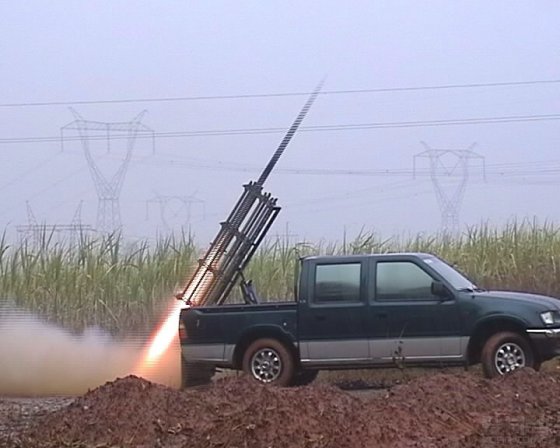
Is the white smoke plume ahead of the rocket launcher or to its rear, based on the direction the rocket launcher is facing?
to the rear

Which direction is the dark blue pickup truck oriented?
to the viewer's right

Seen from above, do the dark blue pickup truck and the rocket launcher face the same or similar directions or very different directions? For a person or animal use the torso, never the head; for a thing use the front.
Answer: same or similar directions

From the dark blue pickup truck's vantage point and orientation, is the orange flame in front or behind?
behind

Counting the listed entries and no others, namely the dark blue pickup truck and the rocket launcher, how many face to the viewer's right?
2

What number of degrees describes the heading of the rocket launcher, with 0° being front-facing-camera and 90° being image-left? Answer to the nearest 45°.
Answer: approximately 270°
